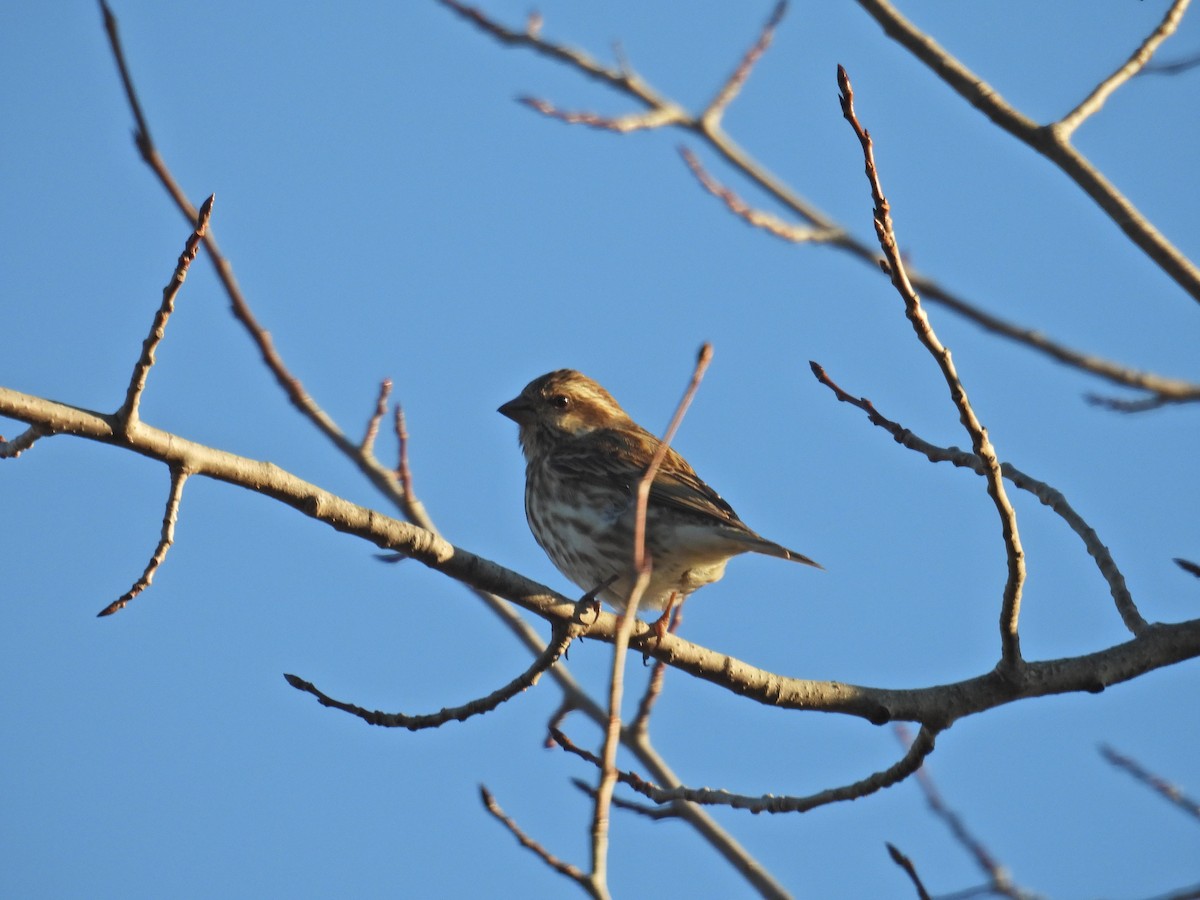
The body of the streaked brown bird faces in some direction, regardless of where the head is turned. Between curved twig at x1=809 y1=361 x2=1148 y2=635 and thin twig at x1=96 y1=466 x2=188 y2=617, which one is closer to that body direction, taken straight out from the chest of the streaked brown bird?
the thin twig

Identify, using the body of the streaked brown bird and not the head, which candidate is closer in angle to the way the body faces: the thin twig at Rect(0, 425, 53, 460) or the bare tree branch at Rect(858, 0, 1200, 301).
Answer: the thin twig

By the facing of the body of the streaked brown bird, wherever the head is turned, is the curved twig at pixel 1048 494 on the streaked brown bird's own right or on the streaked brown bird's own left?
on the streaked brown bird's own left

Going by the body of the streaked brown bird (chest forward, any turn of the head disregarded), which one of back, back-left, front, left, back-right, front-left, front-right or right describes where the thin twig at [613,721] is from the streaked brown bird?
left

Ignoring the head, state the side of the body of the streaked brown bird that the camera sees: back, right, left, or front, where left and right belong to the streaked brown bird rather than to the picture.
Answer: left
